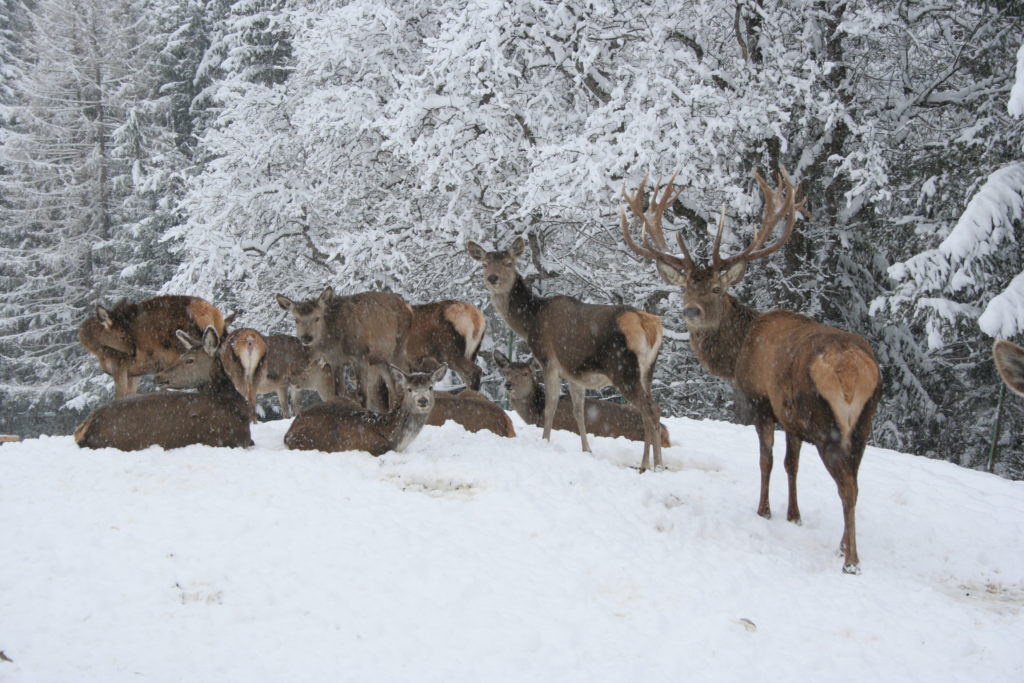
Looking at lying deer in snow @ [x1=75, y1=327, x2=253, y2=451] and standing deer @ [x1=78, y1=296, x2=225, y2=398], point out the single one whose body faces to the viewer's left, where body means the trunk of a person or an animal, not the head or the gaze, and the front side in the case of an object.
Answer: the standing deer

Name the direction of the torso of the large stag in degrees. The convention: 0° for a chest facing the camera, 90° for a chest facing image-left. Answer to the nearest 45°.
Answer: approximately 135°

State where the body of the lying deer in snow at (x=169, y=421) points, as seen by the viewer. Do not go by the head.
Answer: to the viewer's right

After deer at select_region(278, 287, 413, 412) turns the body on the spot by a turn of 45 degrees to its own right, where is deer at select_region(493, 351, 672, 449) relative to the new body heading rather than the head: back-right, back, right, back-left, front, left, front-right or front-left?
back

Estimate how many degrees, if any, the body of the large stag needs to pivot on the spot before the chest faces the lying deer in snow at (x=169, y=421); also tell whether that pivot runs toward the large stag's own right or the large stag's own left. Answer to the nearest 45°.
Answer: approximately 45° to the large stag's own left

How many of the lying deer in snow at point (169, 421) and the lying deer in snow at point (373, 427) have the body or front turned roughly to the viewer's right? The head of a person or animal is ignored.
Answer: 2

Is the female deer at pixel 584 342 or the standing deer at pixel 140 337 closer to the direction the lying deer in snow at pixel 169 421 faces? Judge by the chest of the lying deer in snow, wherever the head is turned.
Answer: the female deer

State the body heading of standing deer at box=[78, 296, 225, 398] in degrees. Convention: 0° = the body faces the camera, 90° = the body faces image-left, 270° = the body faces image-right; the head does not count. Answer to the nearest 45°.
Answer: approximately 90°

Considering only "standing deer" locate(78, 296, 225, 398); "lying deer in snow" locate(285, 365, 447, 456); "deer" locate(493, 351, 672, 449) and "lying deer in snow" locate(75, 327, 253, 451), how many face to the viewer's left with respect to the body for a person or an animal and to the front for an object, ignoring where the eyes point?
2

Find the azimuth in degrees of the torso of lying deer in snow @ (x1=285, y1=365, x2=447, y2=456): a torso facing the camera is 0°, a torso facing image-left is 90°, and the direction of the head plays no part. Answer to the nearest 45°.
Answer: approximately 270°

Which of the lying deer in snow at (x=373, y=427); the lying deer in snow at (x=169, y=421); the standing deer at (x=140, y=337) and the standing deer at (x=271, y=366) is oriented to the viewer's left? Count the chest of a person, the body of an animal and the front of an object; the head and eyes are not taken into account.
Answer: the standing deer at (x=140, y=337)

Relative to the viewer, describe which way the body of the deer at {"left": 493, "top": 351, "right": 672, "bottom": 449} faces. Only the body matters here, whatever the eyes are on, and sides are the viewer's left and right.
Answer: facing to the left of the viewer

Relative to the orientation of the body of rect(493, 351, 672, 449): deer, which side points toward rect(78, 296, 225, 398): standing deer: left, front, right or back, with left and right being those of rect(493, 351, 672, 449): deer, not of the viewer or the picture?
front
